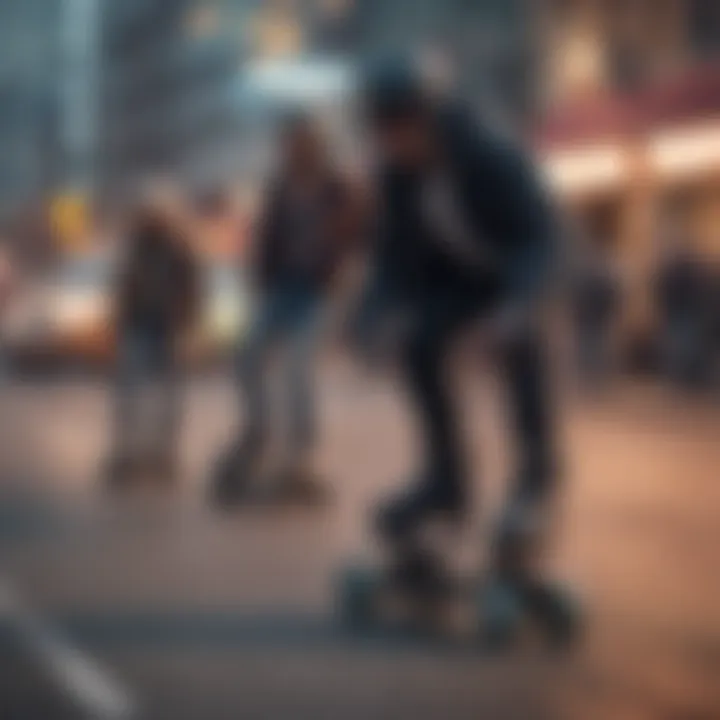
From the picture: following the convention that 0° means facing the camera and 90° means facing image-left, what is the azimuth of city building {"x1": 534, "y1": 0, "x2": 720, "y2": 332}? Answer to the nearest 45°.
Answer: approximately 45°

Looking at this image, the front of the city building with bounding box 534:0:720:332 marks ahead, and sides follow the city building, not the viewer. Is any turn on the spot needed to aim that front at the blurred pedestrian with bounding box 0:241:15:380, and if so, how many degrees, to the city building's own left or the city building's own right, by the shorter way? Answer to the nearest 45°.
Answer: approximately 45° to the city building's own right

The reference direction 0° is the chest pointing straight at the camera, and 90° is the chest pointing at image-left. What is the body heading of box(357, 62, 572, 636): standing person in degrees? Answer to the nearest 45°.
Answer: approximately 45°
